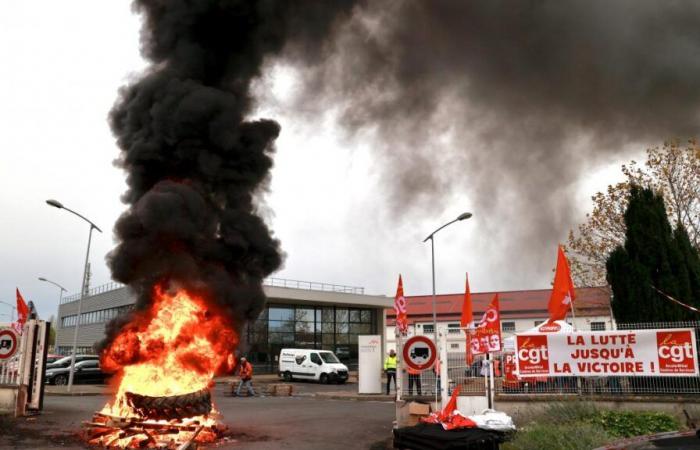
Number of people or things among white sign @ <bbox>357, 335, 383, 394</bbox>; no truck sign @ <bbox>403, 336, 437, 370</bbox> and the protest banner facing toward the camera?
3

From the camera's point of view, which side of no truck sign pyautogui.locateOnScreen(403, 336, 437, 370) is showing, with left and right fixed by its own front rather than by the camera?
front

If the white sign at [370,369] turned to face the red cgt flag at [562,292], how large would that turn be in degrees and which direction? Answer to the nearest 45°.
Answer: approximately 45° to its left

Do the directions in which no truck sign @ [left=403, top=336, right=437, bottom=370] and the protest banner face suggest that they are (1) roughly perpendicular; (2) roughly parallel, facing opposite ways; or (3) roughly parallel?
roughly parallel

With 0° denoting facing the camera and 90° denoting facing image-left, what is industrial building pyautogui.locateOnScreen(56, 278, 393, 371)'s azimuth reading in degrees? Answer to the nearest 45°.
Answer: approximately 0°

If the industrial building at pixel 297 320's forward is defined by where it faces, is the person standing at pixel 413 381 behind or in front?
in front

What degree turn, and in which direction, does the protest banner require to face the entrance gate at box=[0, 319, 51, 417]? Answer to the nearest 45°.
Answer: approximately 90° to its right

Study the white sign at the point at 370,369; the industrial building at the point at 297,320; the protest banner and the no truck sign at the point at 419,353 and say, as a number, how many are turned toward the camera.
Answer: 4

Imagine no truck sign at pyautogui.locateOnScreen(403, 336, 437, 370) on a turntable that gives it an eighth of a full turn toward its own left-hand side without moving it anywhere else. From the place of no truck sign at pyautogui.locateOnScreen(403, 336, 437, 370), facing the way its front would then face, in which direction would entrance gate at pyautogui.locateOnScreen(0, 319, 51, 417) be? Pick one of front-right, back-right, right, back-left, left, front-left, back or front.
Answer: back-right

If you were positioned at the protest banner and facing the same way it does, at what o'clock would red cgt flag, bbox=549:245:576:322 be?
The red cgt flag is roughly at 5 o'clock from the protest banner.

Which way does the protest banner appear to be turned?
toward the camera

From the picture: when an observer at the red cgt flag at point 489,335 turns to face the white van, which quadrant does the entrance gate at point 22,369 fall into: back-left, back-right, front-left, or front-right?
front-left

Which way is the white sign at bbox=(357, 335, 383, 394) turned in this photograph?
toward the camera
